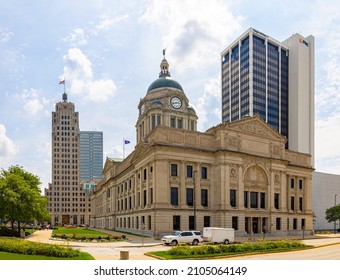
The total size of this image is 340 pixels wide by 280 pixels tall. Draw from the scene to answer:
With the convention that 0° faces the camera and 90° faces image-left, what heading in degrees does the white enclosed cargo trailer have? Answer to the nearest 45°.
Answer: approximately 90°
